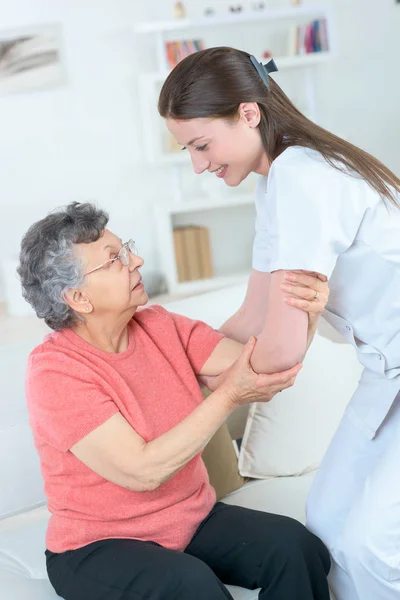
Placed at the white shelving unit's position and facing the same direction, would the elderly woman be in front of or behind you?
in front

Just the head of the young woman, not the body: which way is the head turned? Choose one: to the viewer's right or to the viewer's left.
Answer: to the viewer's left

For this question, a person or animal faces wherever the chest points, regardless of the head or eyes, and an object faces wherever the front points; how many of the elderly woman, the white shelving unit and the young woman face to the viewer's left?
1

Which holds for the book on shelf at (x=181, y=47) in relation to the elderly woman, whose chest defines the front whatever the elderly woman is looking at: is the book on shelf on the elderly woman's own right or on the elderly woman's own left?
on the elderly woman's own left

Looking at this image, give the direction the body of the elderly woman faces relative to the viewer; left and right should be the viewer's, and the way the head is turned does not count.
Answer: facing the viewer and to the right of the viewer

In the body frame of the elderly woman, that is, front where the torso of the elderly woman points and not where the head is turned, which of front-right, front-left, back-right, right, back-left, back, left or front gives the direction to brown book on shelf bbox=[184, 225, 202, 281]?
back-left

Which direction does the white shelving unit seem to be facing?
toward the camera

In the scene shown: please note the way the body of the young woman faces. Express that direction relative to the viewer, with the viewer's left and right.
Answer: facing to the left of the viewer

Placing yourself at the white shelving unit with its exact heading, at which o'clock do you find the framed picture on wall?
The framed picture on wall is roughly at 3 o'clock from the white shelving unit.

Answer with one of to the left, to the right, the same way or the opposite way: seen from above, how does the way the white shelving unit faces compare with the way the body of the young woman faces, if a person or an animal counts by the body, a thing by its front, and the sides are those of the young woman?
to the left

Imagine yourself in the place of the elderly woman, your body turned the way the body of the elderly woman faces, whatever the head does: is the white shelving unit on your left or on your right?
on your left

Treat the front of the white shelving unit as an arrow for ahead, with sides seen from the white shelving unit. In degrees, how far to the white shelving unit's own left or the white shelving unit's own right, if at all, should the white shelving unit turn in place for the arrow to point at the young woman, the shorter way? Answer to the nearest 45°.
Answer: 0° — it already faces them
